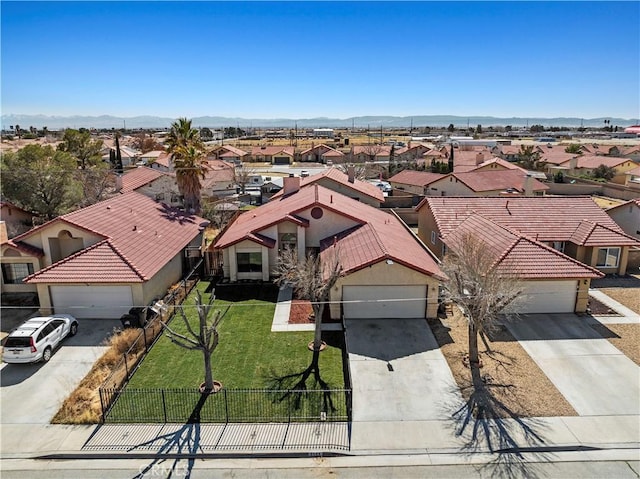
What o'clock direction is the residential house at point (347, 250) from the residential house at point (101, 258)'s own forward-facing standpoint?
the residential house at point (347, 250) is roughly at 8 o'clock from the residential house at point (101, 258).

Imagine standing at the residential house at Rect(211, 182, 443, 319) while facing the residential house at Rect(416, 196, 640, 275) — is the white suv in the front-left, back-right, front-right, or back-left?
back-right

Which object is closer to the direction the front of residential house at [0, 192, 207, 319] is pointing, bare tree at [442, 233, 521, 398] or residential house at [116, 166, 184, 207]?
the bare tree

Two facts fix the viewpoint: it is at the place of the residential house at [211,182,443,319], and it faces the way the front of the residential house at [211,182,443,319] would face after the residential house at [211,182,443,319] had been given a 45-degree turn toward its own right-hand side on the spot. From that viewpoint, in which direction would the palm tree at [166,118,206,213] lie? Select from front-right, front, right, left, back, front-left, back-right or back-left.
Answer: right

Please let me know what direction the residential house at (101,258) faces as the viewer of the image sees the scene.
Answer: facing the viewer and to the left of the viewer

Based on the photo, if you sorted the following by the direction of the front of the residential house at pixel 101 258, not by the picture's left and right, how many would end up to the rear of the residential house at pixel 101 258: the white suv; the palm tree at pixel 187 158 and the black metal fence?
1

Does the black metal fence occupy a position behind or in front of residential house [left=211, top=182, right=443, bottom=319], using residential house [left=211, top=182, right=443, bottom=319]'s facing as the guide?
in front
